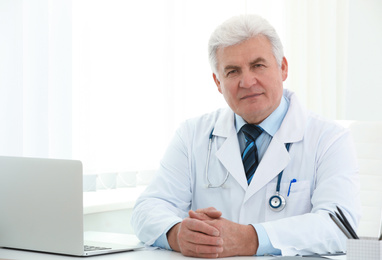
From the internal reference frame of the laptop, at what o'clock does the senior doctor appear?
The senior doctor is roughly at 1 o'clock from the laptop.

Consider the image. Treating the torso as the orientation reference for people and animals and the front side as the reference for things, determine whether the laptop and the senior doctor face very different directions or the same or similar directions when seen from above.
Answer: very different directions

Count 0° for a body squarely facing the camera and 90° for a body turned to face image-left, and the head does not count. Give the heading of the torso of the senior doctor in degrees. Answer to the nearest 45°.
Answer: approximately 0°

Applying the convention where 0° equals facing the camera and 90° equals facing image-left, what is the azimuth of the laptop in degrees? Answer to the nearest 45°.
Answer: approximately 225°

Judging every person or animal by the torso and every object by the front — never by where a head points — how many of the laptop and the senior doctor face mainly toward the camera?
1

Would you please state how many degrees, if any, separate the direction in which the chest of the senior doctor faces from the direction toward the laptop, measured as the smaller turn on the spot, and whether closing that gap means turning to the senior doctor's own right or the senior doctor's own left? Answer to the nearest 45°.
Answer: approximately 45° to the senior doctor's own right
